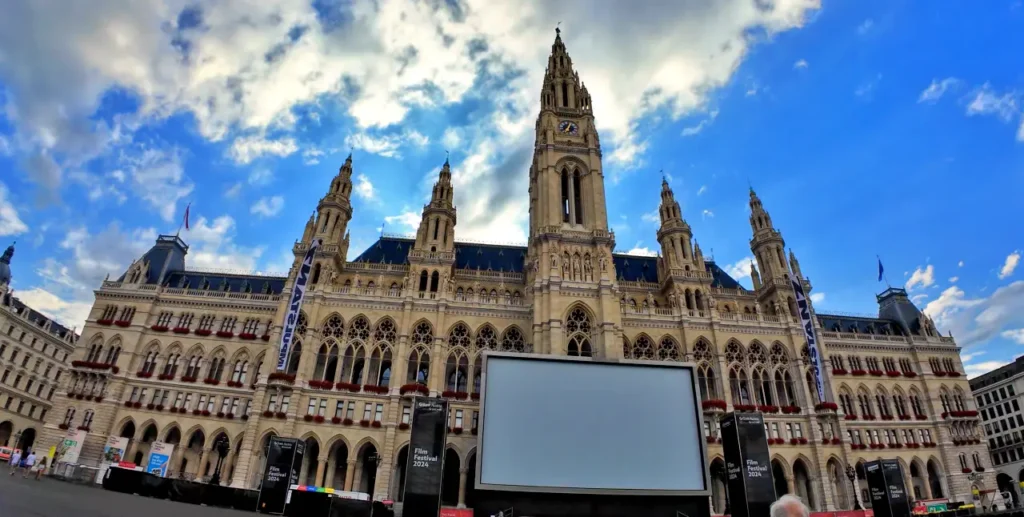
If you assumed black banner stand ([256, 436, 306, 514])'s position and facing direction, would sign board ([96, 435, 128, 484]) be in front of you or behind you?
behind

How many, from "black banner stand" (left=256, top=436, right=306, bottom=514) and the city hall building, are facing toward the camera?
2

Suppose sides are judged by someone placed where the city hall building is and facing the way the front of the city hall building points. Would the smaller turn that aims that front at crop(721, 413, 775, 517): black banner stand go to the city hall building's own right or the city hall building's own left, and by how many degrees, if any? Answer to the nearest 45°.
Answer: approximately 45° to the city hall building's own left

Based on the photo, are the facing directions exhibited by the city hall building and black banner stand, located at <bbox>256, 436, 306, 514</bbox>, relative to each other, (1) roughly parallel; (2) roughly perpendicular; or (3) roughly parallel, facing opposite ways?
roughly parallel

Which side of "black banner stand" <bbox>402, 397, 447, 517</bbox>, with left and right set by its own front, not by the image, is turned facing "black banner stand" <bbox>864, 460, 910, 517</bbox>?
left

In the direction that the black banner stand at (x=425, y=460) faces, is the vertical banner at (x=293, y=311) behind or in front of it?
behind

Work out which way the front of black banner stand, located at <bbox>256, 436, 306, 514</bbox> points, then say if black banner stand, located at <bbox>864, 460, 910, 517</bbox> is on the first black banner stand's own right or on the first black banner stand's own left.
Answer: on the first black banner stand's own left

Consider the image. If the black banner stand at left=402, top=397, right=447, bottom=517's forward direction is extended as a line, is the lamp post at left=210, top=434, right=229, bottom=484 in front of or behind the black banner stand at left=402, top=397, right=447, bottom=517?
behind

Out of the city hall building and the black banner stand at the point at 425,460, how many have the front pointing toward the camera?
2

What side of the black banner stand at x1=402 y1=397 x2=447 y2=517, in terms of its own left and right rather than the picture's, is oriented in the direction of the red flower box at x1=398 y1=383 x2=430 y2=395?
back

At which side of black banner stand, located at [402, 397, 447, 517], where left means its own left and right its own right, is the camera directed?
front

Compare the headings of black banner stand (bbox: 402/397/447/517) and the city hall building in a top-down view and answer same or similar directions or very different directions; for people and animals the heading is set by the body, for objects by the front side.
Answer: same or similar directions

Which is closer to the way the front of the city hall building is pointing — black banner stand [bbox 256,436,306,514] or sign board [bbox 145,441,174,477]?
the black banner stand
